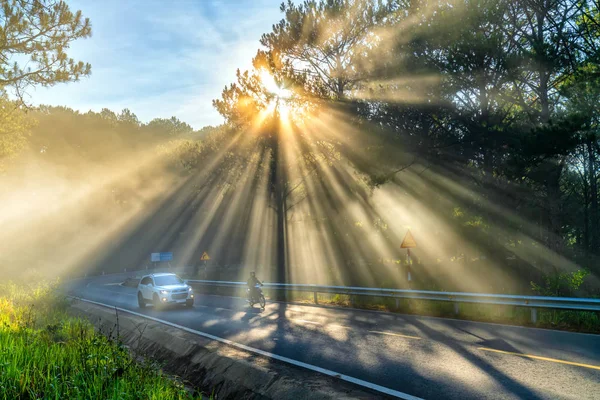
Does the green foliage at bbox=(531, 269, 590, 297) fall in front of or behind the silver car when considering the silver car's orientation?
in front

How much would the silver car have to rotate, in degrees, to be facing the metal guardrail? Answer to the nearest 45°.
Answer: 0° — it already faces it

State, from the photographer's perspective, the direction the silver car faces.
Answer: facing the viewer and to the right of the viewer
